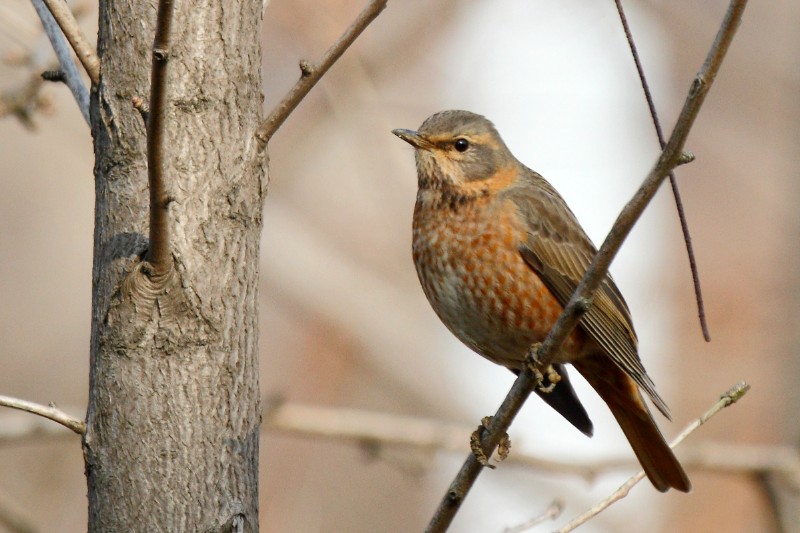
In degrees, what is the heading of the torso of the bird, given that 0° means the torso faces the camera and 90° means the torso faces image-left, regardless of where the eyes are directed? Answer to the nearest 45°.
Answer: approximately 45°

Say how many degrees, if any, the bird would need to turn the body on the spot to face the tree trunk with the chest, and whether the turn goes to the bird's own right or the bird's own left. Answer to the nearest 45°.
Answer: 0° — it already faces it
